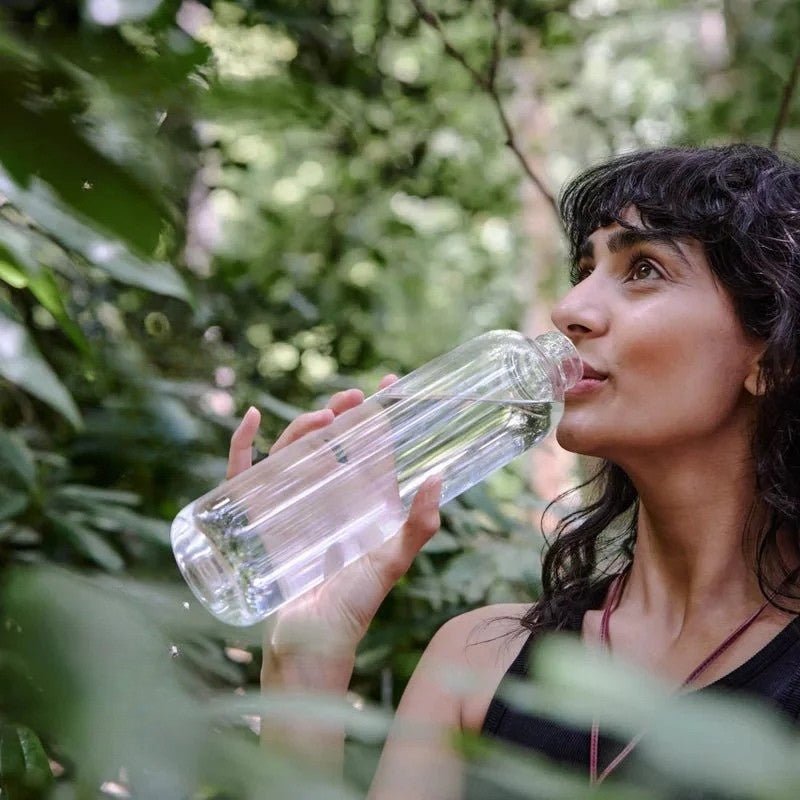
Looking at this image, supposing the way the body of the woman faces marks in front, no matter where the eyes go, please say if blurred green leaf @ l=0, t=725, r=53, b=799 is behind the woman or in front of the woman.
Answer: in front

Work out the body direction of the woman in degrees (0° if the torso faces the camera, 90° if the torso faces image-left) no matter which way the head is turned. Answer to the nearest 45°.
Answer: approximately 45°

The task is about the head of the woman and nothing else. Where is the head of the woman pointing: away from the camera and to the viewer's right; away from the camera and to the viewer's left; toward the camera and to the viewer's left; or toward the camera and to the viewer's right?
toward the camera and to the viewer's left

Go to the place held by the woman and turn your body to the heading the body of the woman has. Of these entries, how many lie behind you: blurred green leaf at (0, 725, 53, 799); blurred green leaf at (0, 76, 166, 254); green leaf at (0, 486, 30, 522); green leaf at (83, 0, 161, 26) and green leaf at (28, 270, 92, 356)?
0

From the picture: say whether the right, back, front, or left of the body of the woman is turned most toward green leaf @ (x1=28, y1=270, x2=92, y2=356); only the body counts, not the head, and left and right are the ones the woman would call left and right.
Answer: front

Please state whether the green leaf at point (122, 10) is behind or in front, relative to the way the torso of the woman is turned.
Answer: in front

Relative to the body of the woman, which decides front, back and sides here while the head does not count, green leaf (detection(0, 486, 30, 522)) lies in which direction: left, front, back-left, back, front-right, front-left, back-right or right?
front

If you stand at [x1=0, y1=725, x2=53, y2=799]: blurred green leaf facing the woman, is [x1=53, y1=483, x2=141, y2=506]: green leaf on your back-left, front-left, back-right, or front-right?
front-left

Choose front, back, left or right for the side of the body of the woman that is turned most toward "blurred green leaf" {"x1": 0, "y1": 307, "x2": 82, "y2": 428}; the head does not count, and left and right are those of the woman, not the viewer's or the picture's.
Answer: front

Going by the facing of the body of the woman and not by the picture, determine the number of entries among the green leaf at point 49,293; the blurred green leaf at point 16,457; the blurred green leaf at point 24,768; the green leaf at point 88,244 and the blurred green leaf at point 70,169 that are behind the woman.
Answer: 0

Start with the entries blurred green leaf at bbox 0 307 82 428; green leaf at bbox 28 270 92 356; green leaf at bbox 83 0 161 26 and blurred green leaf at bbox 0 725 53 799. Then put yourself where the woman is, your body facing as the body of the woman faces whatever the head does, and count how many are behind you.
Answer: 0

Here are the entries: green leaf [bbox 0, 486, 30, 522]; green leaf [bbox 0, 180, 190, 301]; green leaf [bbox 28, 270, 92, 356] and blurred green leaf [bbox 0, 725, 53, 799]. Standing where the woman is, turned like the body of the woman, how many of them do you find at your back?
0
